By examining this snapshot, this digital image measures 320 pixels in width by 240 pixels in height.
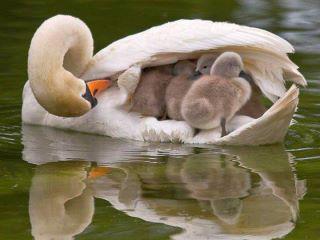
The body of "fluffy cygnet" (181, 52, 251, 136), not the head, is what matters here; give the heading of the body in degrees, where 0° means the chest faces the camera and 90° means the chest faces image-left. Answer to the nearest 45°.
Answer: approximately 270°

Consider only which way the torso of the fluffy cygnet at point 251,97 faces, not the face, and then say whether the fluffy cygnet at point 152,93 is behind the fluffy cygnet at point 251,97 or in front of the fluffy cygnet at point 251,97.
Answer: in front

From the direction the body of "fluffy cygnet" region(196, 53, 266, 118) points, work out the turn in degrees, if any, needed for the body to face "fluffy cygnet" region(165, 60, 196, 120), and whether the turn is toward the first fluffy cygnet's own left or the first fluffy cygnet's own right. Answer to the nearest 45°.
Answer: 0° — it already faces it

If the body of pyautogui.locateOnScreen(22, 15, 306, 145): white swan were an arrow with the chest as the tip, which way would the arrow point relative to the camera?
to the viewer's left

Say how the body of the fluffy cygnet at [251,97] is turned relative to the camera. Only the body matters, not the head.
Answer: to the viewer's left
